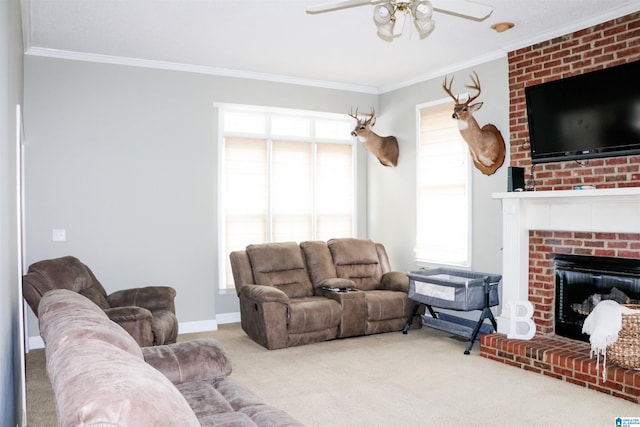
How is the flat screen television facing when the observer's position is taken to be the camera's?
facing the viewer and to the left of the viewer

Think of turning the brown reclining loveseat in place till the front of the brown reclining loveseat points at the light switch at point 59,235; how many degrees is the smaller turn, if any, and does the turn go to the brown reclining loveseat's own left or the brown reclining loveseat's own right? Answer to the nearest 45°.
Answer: approximately 135° to the brown reclining loveseat's own right

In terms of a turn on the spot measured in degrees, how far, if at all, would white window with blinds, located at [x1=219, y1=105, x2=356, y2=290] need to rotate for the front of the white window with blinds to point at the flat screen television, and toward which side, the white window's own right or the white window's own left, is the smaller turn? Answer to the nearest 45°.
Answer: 0° — it already faces it

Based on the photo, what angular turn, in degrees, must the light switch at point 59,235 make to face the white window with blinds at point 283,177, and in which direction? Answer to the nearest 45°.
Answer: approximately 90° to its left

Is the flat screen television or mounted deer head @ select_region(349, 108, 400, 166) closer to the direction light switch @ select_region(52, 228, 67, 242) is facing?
the flat screen television

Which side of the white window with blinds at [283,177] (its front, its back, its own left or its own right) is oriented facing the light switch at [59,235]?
right

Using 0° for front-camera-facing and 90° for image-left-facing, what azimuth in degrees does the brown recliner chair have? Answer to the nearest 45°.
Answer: approximately 315°

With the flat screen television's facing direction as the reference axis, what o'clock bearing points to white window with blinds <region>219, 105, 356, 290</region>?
The white window with blinds is roughly at 2 o'clock from the flat screen television.

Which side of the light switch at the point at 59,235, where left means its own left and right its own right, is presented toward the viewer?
front

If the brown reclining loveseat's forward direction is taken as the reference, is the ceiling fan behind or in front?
in front

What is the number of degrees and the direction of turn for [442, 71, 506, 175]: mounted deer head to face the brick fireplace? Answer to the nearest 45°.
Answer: approximately 90° to its left

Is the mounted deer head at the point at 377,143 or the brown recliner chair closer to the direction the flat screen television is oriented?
the brown recliner chair

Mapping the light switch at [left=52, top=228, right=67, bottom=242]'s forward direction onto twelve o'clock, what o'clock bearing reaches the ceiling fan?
The ceiling fan is roughly at 11 o'clock from the light switch.

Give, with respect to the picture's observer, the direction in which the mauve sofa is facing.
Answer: facing away from the viewer and to the right of the viewer
